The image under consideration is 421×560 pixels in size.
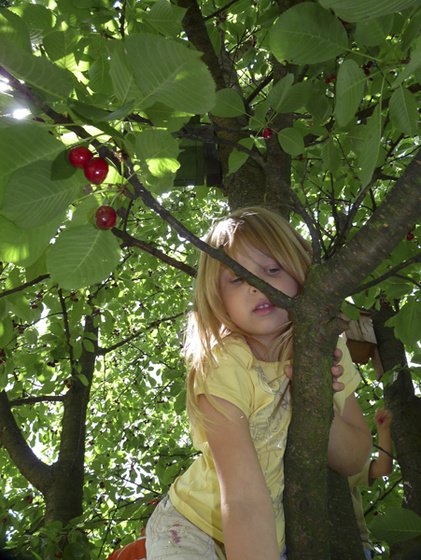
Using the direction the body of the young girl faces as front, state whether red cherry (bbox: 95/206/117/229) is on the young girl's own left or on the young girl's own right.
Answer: on the young girl's own right

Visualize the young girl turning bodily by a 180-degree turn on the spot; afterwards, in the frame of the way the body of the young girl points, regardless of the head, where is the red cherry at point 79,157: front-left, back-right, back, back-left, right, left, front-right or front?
back-left

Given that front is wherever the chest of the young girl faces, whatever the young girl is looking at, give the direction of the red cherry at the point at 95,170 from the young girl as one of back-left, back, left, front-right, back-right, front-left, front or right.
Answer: front-right
